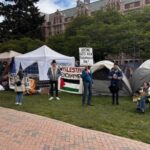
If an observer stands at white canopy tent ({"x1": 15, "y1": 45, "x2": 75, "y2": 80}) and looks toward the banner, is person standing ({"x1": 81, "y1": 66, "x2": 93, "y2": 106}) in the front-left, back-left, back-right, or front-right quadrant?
front-right

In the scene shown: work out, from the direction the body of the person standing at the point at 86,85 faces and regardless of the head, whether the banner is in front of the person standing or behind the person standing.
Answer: behind

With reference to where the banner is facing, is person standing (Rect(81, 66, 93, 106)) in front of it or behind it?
in front

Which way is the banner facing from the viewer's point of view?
toward the camera

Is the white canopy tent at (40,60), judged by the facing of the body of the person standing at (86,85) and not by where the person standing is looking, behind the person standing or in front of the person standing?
behind

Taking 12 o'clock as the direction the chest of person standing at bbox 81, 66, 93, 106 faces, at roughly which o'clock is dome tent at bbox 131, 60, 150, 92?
The dome tent is roughly at 9 o'clock from the person standing.

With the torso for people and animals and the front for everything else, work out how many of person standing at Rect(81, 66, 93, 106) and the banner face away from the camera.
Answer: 0

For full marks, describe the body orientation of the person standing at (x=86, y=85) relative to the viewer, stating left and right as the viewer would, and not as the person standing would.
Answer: facing the viewer and to the right of the viewer

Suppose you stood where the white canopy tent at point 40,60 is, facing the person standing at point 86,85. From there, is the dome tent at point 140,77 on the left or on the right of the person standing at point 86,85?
left

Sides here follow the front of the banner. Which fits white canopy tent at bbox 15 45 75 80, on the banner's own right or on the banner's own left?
on the banner's own right
